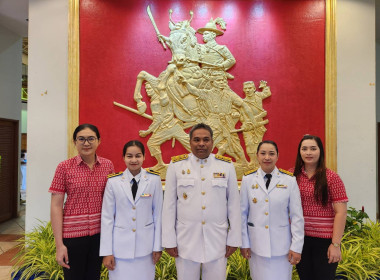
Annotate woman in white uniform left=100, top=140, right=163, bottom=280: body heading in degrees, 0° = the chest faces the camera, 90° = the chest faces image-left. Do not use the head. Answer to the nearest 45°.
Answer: approximately 0°

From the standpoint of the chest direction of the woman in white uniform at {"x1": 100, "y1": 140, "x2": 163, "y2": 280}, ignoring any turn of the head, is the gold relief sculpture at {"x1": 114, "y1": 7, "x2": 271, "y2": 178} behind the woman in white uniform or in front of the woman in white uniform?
behind

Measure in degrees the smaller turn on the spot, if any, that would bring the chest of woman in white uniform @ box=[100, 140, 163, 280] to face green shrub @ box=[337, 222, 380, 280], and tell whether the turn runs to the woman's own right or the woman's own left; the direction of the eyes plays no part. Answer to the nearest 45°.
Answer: approximately 90° to the woman's own left

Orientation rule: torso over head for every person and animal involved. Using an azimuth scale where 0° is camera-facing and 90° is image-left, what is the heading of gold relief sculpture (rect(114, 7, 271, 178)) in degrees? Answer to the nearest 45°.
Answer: approximately 0°

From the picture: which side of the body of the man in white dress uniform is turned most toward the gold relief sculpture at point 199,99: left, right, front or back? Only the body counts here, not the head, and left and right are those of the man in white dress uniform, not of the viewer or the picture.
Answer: back

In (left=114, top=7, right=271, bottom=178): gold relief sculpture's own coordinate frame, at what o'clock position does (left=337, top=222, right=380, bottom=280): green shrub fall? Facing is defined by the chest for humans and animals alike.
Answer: The green shrub is roughly at 10 o'clock from the gold relief sculpture.
